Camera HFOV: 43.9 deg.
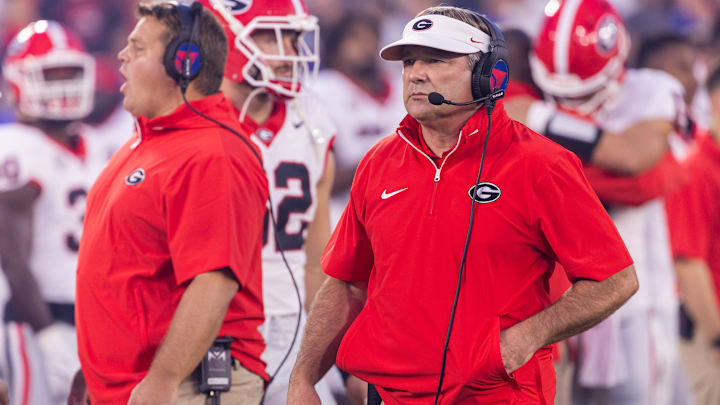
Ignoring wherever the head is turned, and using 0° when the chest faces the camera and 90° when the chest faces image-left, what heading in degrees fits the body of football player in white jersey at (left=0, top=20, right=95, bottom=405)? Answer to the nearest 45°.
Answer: approximately 315°

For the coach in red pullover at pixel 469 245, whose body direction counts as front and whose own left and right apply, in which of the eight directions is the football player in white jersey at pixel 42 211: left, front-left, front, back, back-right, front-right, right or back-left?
right

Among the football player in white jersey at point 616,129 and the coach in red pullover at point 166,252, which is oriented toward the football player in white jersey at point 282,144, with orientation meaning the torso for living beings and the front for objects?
the football player in white jersey at point 616,129

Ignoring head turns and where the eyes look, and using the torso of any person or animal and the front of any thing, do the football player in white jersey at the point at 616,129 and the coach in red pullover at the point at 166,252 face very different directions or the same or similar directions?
same or similar directions

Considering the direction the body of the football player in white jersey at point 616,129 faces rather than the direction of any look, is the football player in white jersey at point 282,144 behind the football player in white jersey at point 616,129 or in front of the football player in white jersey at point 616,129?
in front

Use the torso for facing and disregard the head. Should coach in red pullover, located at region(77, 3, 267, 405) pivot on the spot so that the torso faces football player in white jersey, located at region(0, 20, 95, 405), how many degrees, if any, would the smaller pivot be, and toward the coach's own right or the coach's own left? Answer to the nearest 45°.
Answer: approximately 90° to the coach's own right

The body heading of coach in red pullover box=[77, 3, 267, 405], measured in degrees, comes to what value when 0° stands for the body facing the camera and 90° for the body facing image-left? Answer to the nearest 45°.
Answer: approximately 90°

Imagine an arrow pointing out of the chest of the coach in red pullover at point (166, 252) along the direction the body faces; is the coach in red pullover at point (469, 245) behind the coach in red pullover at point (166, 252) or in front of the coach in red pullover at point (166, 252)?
behind

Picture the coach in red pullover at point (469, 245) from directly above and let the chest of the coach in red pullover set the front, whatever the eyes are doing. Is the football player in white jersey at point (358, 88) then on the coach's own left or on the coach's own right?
on the coach's own right

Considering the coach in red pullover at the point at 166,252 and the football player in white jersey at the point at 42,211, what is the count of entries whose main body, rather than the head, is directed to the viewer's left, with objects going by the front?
1

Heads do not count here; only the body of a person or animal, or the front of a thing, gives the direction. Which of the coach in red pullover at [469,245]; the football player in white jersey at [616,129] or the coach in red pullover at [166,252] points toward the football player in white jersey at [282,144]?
the football player in white jersey at [616,129]

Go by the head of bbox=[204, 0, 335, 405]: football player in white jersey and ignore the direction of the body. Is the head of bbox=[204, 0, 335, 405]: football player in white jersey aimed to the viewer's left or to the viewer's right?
to the viewer's right

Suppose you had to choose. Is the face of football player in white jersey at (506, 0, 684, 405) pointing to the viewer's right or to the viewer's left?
to the viewer's left
